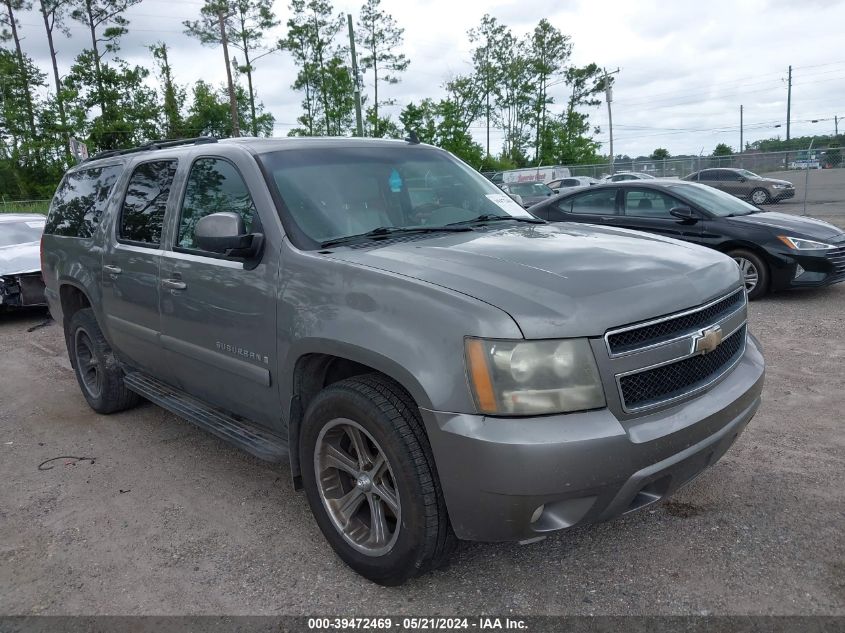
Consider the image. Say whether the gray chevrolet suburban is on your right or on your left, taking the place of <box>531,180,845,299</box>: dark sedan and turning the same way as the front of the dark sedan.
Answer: on your right

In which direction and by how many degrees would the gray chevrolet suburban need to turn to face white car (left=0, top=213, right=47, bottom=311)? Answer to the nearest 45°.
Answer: approximately 180°

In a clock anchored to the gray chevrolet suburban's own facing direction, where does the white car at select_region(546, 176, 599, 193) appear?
The white car is roughly at 8 o'clock from the gray chevrolet suburban.

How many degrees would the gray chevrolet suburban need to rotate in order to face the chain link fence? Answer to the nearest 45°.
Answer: approximately 90° to its left

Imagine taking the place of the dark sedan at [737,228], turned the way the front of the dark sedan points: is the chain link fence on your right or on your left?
on your left

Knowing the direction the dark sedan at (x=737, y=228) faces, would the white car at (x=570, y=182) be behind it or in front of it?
behind

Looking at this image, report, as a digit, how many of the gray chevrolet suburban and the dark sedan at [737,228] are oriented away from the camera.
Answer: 0

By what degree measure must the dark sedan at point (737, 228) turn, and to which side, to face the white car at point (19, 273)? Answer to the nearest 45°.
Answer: approximately 135° to its right

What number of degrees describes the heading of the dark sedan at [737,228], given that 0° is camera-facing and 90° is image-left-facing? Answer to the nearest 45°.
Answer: approximately 315°

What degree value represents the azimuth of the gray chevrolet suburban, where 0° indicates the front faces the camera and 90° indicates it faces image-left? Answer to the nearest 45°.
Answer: approximately 315°
